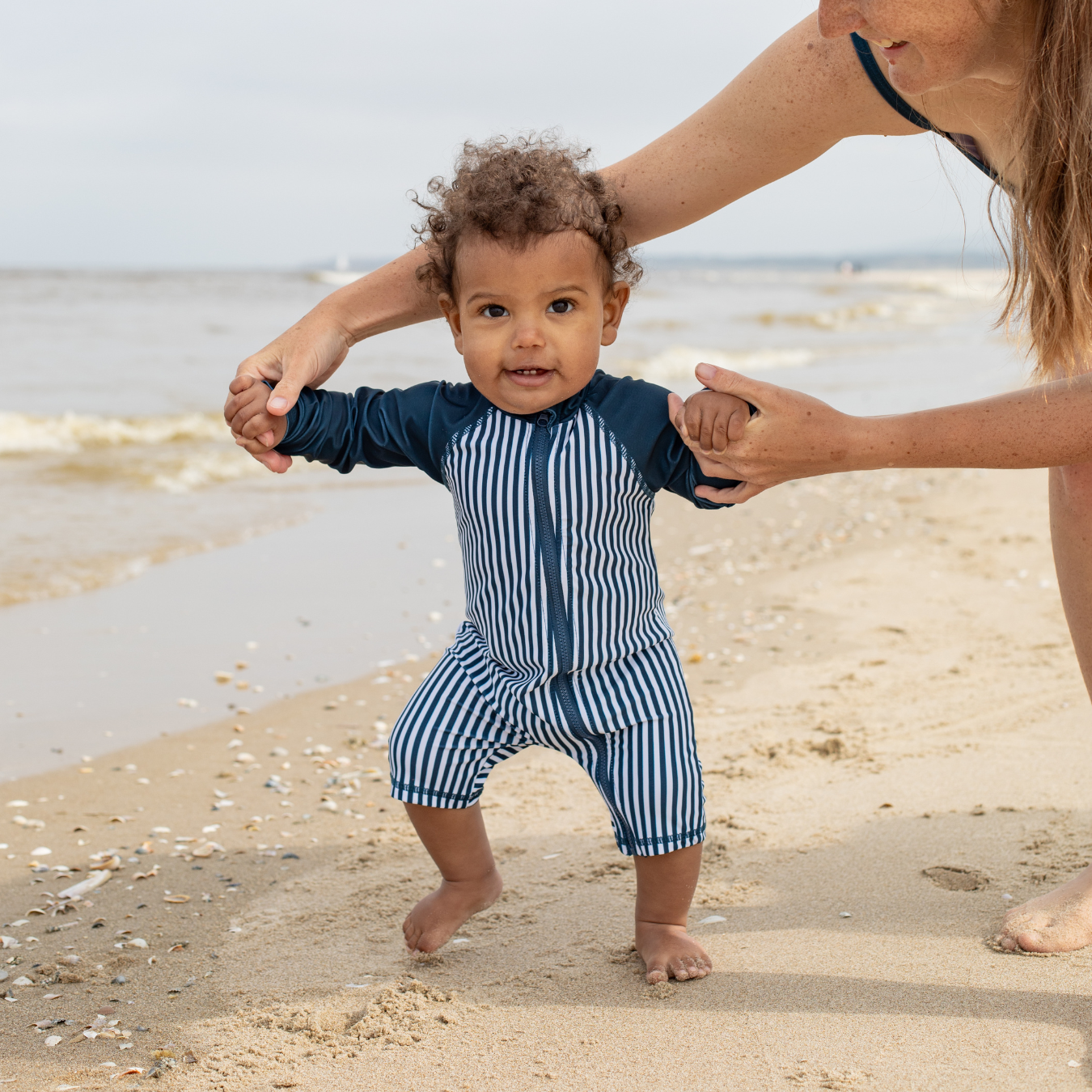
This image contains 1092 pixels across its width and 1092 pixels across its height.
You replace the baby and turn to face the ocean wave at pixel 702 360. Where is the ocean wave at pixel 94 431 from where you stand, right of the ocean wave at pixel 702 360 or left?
left

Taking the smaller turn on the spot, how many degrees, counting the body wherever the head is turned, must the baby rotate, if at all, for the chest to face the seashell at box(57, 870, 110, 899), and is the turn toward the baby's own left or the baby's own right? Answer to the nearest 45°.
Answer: approximately 135° to the baby's own right

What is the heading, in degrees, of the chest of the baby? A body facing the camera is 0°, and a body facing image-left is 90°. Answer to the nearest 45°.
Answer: approximately 0°

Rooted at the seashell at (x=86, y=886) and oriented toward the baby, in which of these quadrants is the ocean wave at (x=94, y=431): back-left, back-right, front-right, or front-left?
back-left

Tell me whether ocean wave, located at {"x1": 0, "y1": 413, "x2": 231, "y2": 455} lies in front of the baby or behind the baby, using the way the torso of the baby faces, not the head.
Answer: behind

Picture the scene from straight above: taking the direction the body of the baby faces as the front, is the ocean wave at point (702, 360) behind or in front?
behind
